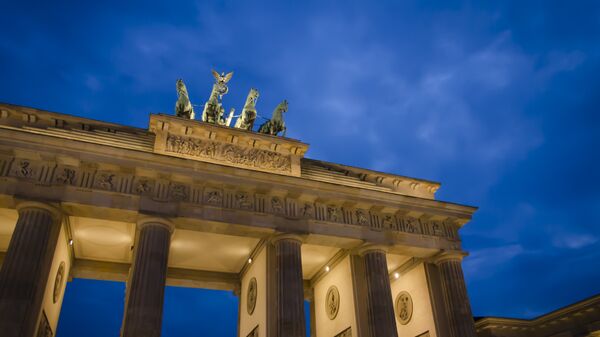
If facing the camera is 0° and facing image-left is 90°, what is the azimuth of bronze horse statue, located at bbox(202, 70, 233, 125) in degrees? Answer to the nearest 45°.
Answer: approximately 315°

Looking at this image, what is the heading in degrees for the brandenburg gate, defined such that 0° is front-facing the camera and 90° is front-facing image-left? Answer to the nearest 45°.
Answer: approximately 315°
